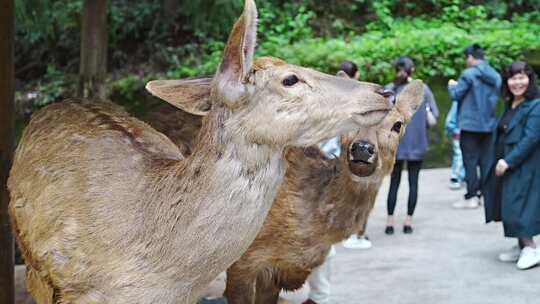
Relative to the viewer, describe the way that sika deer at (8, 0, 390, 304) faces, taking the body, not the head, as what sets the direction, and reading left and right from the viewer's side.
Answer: facing to the right of the viewer

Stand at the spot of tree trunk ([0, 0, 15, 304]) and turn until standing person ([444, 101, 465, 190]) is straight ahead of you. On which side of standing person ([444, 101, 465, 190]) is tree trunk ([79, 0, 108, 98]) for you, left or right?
left

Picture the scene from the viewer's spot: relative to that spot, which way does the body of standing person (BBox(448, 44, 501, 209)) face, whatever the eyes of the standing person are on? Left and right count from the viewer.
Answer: facing away from the viewer and to the left of the viewer

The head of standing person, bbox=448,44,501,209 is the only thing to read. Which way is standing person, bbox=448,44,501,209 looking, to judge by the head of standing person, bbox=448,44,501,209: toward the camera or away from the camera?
away from the camera

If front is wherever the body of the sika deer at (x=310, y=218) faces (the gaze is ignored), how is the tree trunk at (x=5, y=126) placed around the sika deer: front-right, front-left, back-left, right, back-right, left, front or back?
back-right
